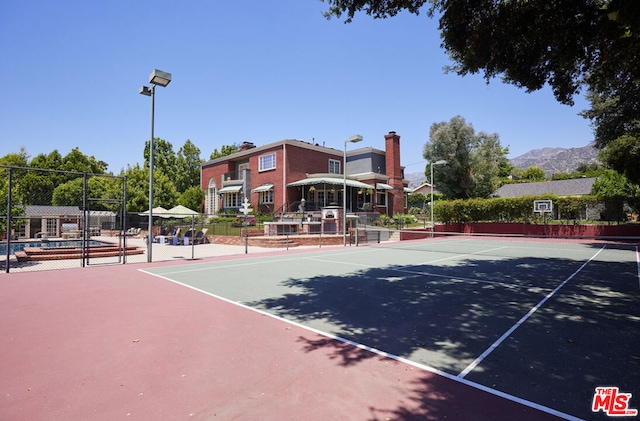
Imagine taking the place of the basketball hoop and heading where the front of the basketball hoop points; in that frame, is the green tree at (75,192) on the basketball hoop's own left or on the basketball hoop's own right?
on the basketball hoop's own right

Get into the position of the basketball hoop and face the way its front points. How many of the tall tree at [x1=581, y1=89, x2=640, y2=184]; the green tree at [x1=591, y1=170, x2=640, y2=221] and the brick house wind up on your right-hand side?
1

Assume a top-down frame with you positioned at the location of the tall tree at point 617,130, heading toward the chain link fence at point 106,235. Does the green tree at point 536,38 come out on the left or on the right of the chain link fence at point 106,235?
left

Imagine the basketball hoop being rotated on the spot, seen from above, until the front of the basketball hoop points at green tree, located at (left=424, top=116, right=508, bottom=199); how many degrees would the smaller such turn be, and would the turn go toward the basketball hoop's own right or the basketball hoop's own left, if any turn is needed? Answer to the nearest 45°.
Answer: approximately 135° to the basketball hoop's own right

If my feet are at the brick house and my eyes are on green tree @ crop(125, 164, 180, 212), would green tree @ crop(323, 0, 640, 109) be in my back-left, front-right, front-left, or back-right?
back-left

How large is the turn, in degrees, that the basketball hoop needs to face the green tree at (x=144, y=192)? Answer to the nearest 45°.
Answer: approximately 90° to its right

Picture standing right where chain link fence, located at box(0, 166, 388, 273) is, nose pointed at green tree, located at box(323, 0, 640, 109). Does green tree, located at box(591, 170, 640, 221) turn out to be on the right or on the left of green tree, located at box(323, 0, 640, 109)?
left

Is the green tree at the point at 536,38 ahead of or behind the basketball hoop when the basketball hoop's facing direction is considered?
ahead

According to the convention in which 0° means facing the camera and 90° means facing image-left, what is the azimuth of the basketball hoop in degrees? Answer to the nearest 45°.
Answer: approximately 0°
